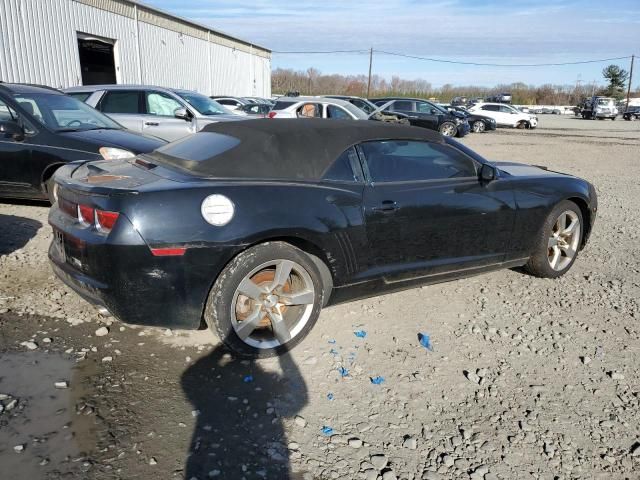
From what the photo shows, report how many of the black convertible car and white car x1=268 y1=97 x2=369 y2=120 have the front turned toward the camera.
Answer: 0

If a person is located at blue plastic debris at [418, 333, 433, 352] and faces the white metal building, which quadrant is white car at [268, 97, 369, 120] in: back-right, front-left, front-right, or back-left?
front-right

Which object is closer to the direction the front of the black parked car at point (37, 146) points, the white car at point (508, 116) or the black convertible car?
the black convertible car

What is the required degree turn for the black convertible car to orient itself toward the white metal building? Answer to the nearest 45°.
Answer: approximately 90° to its left

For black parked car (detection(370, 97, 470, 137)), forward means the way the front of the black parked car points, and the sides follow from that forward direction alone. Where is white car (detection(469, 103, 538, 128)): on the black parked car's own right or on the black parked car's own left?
on the black parked car's own left

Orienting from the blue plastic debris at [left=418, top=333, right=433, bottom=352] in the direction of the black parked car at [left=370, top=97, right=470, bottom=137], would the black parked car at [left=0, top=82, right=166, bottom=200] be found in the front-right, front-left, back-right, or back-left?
front-left

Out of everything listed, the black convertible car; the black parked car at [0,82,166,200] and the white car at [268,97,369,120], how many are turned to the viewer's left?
0

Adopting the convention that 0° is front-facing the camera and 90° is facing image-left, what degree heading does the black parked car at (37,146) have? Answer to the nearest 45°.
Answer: approximately 315°

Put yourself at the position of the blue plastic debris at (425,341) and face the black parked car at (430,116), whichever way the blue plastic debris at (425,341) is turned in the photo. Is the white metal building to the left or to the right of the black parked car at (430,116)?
left

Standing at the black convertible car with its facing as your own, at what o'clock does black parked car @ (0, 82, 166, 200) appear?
The black parked car is roughly at 9 o'clock from the black convertible car.

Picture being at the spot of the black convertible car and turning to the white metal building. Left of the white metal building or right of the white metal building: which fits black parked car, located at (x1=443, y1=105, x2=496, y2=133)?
right

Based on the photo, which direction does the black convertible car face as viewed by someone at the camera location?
facing away from the viewer and to the right of the viewer
